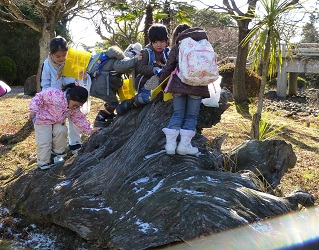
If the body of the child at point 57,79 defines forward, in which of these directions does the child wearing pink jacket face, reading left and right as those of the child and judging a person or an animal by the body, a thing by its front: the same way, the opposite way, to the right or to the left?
the same way

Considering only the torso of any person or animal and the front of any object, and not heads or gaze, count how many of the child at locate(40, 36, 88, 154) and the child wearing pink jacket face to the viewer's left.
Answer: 0

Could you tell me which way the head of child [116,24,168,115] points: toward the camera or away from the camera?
toward the camera

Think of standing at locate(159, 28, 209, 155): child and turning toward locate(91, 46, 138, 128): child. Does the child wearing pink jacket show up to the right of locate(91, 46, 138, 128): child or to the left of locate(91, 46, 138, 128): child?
left

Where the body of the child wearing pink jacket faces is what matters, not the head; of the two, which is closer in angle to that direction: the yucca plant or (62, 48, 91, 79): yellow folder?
the yucca plant

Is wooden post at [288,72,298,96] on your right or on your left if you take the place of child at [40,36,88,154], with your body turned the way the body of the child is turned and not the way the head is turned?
on your left

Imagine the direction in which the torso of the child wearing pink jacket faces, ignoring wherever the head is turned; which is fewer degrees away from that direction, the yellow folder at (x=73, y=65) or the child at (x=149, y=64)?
the child

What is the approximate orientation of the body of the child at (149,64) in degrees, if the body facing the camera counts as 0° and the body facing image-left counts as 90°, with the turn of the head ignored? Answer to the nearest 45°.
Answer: approximately 315°

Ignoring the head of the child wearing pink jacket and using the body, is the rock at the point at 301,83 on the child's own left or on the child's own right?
on the child's own left

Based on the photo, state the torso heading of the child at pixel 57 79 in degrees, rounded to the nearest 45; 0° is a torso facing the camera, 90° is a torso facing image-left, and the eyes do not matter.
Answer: approximately 315°

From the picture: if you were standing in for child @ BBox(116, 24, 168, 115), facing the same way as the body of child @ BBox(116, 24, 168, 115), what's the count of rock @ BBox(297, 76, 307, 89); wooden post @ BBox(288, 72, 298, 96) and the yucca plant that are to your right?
0

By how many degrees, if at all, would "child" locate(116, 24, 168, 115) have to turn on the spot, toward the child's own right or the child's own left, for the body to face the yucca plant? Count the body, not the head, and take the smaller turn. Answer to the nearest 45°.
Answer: approximately 90° to the child's own left

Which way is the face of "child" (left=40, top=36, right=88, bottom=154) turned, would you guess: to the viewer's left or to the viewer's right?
to the viewer's right

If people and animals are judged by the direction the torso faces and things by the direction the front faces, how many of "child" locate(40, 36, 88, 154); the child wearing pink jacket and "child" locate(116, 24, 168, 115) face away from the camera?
0

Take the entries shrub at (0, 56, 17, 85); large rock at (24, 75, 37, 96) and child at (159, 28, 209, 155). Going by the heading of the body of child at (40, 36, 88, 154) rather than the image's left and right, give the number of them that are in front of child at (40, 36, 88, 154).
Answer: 1

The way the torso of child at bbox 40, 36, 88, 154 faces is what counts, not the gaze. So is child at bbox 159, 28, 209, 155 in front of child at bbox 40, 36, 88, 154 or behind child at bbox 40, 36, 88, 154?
in front
